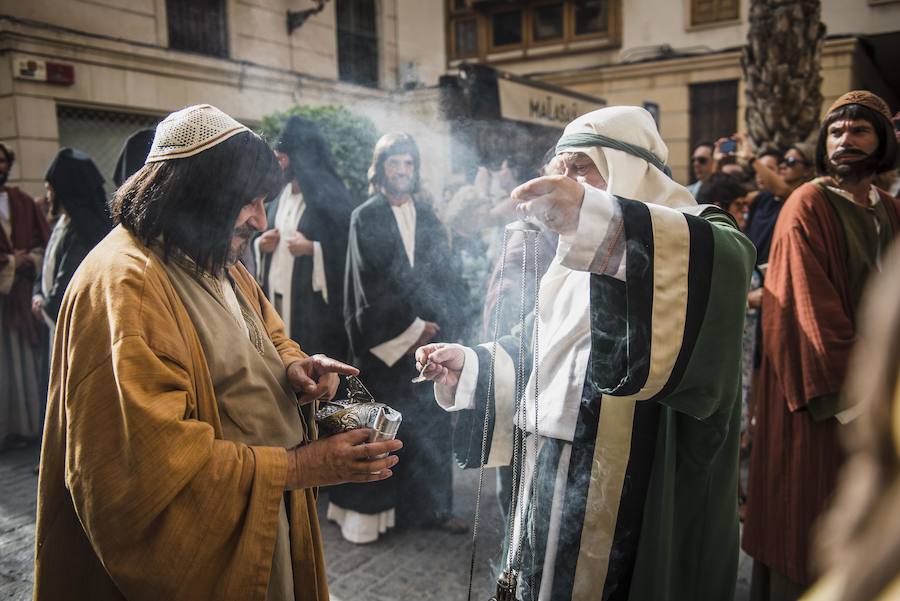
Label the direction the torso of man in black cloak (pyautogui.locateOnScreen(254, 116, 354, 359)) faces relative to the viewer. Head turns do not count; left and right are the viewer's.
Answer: facing the viewer and to the left of the viewer

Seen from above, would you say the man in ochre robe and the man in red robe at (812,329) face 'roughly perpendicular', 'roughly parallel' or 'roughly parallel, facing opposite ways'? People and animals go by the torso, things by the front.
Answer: roughly perpendicular

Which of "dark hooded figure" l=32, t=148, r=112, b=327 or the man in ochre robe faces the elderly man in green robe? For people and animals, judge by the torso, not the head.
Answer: the man in ochre robe

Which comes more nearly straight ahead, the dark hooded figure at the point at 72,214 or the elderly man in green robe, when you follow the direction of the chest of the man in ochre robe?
the elderly man in green robe

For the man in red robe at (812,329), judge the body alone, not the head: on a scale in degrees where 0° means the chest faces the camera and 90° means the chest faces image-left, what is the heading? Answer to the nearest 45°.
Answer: approximately 315°

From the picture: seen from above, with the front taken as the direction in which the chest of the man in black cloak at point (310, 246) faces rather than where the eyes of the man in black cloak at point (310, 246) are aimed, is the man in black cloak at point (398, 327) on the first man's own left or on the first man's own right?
on the first man's own left

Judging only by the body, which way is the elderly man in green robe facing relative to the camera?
to the viewer's left

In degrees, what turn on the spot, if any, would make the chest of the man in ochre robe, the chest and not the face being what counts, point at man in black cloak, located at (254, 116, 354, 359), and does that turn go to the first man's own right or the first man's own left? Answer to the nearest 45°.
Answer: approximately 90° to the first man's own left

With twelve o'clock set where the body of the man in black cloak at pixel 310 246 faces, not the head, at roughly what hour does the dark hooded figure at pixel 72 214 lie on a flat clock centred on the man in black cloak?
The dark hooded figure is roughly at 2 o'clock from the man in black cloak.

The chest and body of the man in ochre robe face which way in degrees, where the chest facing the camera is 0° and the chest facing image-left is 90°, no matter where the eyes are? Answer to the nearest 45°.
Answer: approximately 270°

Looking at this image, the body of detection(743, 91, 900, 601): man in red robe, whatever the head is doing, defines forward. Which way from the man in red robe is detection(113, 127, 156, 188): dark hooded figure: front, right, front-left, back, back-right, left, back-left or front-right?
back-right

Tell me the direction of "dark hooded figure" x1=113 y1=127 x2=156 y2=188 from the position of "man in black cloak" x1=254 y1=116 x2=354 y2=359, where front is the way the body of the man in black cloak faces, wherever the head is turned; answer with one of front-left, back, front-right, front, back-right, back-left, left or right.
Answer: front-right

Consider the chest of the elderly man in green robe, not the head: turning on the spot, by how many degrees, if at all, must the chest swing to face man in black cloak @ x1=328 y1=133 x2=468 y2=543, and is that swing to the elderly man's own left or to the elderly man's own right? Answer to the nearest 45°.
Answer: approximately 45° to the elderly man's own right

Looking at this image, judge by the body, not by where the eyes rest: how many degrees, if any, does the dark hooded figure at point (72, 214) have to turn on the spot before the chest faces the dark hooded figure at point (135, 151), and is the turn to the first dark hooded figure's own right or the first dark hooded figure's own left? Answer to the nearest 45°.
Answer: approximately 135° to the first dark hooded figure's own left
